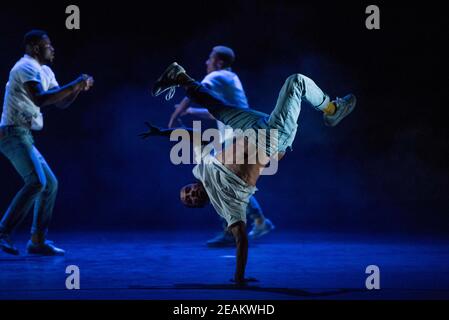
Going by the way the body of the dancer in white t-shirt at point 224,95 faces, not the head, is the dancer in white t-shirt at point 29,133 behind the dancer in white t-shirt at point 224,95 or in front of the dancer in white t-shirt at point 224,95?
in front

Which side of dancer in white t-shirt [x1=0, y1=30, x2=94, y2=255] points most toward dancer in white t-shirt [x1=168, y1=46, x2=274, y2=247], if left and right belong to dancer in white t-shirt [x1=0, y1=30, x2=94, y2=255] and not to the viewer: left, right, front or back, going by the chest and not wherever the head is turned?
front

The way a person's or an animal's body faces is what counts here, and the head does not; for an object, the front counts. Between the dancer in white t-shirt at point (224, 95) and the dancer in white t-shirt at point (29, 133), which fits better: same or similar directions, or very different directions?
very different directions

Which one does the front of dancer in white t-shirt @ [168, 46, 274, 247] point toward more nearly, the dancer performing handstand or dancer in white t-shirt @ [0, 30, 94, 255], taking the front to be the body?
the dancer in white t-shirt

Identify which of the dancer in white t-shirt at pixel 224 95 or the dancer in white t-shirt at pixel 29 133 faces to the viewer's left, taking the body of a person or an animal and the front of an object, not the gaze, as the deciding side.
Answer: the dancer in white t-shirt at pixel 224 95

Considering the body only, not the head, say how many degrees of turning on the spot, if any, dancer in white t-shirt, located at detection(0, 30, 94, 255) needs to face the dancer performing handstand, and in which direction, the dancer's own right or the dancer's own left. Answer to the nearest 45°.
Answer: approximately 45° to the dancer's own right

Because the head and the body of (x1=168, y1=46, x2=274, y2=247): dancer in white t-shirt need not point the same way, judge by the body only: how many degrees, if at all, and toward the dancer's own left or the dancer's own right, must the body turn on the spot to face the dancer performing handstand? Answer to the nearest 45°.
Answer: approximately 90° to the dancer's own left

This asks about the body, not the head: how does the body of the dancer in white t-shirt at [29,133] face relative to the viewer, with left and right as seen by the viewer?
facing to the right of the viewer

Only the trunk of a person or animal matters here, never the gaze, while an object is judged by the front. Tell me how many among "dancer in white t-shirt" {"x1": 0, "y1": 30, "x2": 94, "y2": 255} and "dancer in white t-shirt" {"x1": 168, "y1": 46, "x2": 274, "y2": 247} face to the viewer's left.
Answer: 1

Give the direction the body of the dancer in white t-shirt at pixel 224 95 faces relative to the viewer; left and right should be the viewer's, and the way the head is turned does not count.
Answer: facing to the left of the viewer
